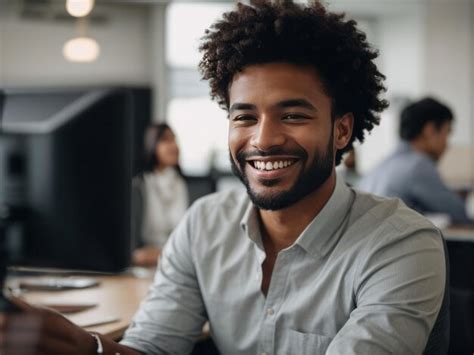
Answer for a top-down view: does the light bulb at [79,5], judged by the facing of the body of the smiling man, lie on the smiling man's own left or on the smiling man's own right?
on the smiling man's own right

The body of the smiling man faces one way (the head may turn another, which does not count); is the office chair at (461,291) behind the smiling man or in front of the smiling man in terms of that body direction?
behind

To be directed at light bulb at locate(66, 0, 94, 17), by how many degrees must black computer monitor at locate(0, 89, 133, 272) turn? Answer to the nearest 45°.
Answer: approximately 45° to its left

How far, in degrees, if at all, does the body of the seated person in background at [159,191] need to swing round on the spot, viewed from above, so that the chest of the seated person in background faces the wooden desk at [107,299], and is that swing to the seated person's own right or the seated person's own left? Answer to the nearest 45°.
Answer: approximately 45° to the seated person's own right

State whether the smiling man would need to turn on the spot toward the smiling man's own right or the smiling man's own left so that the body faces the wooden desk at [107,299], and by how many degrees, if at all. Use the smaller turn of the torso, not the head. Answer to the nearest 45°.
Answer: approximately 90° to the smiling man's own right

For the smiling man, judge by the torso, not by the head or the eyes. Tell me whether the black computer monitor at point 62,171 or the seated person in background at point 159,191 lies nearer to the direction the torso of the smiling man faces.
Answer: the black computer monitor

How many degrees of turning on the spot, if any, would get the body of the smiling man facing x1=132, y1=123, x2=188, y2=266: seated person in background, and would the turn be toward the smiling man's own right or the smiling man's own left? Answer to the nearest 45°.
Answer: approximately 135° to the smiling man's own right
